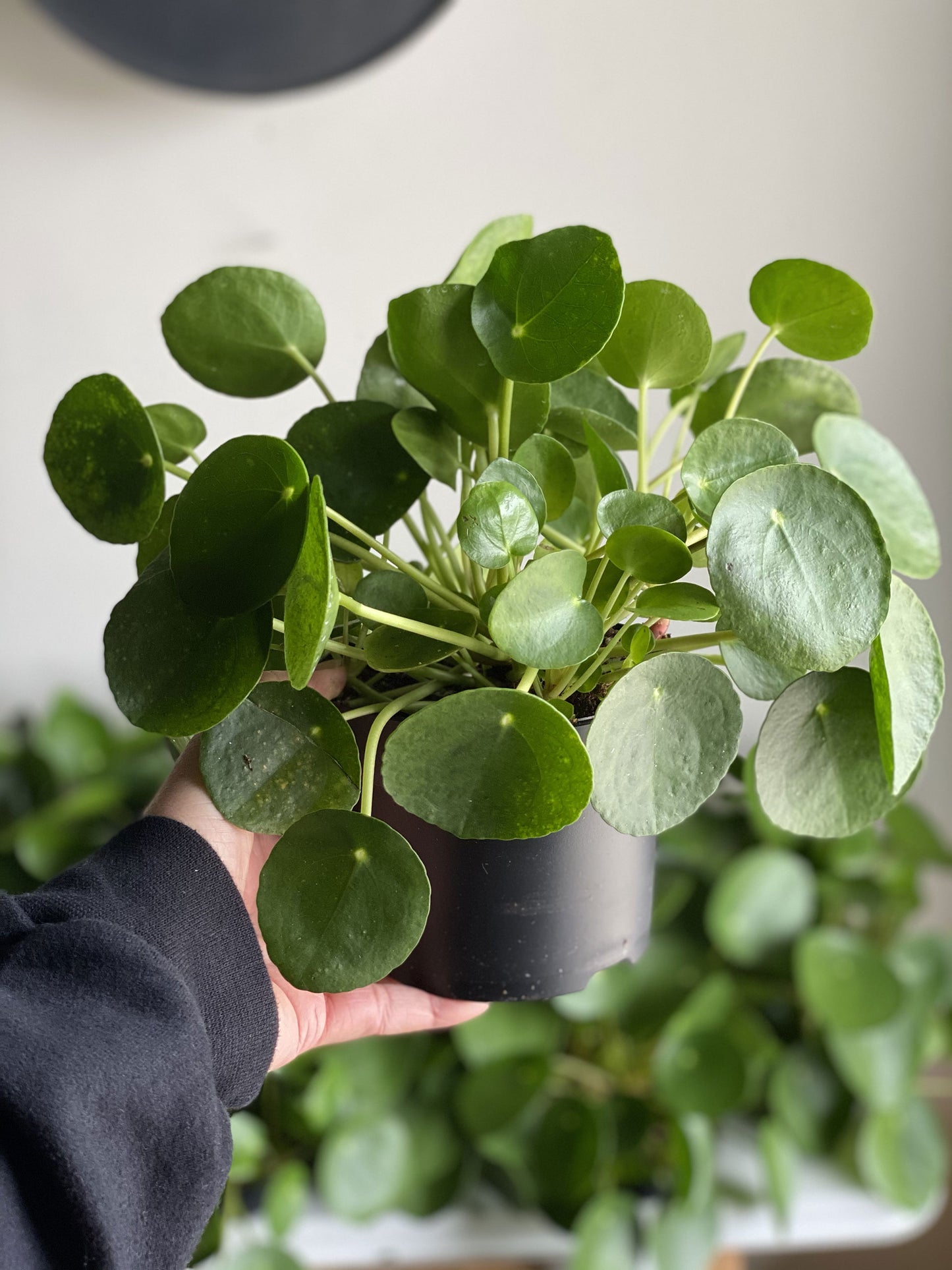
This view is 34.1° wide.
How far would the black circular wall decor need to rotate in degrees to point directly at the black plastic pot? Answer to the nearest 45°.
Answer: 0° — it already faces it

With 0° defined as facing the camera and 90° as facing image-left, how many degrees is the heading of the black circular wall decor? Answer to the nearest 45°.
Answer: approximately 0°

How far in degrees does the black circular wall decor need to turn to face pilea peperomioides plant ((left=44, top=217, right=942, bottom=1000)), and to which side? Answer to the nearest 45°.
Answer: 0° — it already faces it
